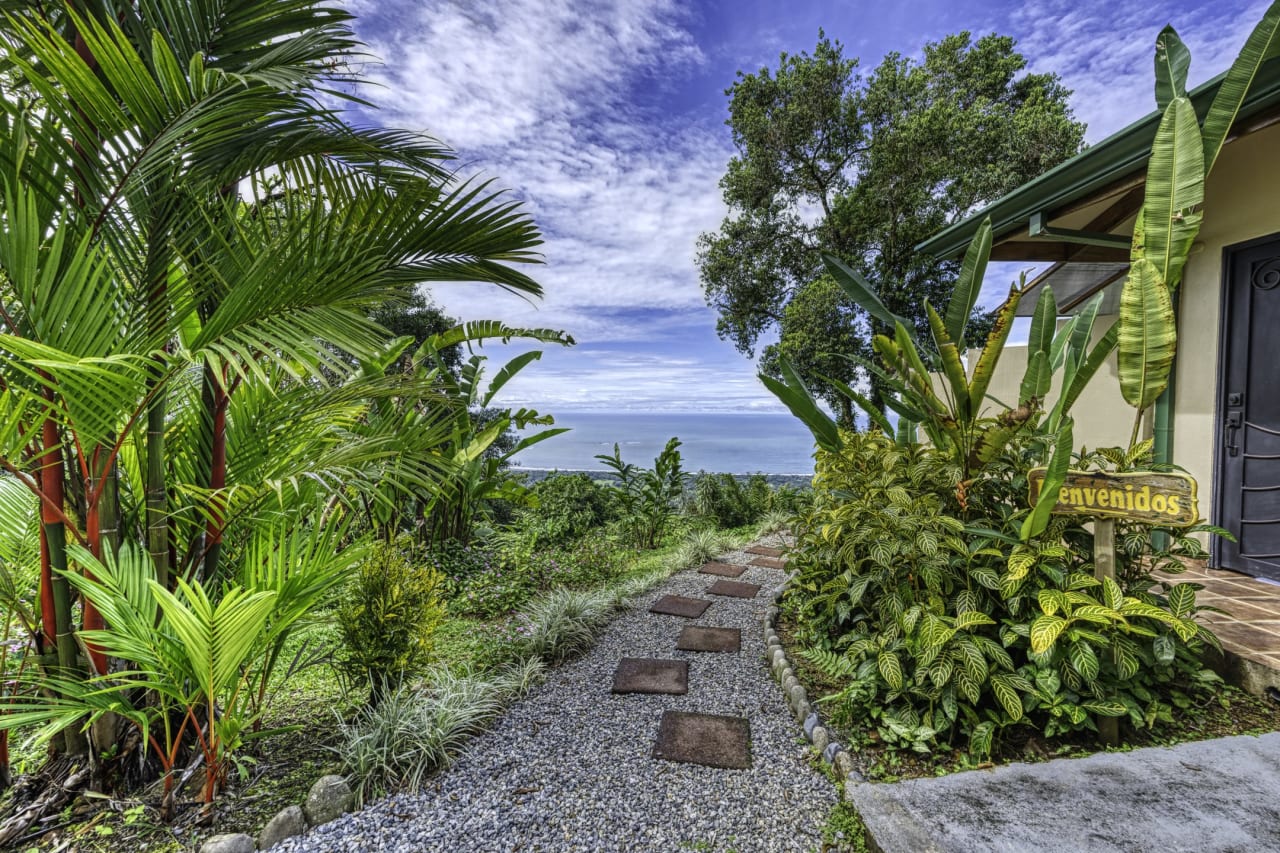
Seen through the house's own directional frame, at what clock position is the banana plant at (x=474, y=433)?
The banana plant is roughly at 1 o'clock from the house.

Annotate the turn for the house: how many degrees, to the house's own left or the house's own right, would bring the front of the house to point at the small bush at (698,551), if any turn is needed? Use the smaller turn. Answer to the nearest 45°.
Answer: approximately 45° to the house's own right

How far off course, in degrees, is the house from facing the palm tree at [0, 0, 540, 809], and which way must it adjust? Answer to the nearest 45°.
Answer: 0° — it already faces it

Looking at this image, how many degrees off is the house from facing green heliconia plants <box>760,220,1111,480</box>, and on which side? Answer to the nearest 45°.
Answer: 0° — it already faces it

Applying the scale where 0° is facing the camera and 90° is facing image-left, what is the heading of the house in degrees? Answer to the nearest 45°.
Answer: approximately 45°

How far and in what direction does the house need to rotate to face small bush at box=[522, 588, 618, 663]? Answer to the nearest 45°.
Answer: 0° — it already faces it

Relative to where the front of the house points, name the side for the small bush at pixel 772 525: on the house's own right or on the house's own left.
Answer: on the house's own right

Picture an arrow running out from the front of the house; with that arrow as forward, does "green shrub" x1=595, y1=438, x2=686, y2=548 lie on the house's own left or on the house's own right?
on the house's own right

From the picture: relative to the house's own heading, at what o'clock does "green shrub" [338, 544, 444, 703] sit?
The green shrub is roughly at 12 o'clock from the house.

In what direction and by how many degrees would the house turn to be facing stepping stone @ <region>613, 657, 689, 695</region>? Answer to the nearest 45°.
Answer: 0° — it already faces it
